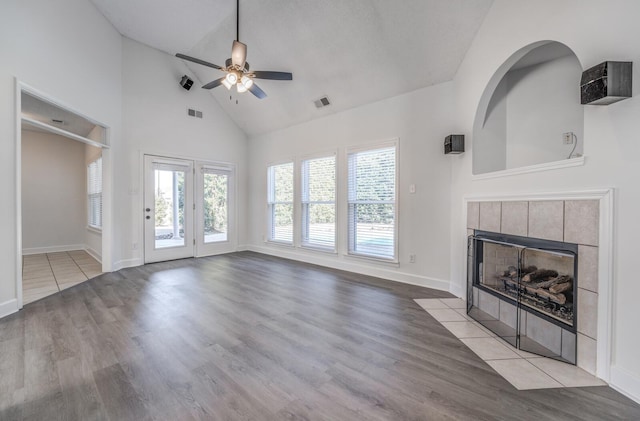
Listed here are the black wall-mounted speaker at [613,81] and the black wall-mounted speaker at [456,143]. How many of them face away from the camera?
0

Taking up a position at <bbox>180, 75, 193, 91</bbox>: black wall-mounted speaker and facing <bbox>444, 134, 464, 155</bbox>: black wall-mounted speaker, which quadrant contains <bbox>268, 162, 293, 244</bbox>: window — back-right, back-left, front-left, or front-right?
front-left

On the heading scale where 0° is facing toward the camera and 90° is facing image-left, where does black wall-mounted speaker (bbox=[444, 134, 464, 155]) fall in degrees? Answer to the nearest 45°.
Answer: approximately 45°

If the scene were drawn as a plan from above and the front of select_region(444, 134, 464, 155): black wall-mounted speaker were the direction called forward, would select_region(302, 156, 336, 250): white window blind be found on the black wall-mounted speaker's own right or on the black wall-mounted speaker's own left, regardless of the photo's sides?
on the black wall-mounted speaker's own right

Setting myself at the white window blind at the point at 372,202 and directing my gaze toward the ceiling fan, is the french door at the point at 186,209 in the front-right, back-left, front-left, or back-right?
front-right

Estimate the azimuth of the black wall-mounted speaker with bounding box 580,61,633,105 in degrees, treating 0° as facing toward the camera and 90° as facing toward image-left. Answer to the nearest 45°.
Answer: approximately 45°

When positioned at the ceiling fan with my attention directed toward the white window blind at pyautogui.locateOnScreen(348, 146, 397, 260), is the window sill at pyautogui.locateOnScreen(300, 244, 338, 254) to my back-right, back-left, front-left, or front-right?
front-left

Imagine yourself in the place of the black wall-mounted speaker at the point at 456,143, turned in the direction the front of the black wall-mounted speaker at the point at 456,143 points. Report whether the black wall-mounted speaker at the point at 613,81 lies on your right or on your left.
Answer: on your left

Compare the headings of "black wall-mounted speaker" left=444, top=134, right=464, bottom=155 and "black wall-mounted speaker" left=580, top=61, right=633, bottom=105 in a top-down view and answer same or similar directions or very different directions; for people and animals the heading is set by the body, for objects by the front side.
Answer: same or similar directions
